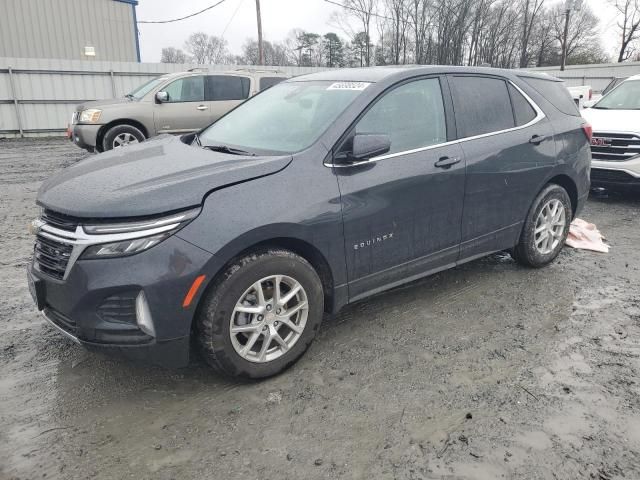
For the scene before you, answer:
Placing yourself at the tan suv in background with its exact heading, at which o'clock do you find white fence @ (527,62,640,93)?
The white fence is roughly at 5 o'clock from the tan suv in background.

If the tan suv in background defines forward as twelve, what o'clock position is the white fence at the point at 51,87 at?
The white fence is roughly at 2 o'clock from the tan suv in background.

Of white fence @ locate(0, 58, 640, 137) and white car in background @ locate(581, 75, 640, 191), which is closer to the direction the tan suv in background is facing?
the white fence

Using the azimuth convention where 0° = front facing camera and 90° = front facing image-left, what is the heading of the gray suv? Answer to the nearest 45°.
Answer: approximately 45°

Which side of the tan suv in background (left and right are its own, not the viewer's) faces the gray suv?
left

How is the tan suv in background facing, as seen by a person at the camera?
facing to the left of the viewer

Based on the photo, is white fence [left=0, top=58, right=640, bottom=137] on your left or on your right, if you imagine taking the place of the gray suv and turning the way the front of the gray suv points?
on your right

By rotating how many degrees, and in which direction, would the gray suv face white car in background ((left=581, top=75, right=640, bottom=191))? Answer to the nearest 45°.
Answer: approximately 180°

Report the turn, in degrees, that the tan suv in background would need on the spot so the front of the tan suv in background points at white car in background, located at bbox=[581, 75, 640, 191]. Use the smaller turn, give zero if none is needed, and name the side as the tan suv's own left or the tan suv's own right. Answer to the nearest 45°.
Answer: approximately 135° to the tan suv's own left

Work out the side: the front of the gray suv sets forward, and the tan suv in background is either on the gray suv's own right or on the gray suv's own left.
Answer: on the gray suv's own right
